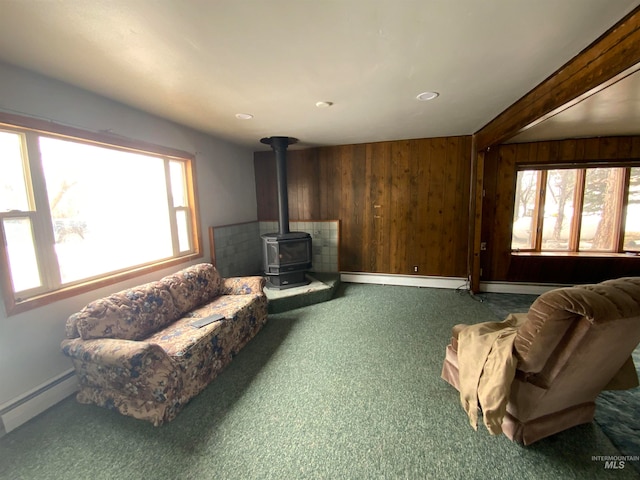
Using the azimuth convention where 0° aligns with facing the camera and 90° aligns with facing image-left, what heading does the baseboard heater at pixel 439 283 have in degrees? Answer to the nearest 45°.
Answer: approximately 0°

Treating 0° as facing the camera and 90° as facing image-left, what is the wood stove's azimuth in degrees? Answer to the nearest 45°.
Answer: approximately 315°

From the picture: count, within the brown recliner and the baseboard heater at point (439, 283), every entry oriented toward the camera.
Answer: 1

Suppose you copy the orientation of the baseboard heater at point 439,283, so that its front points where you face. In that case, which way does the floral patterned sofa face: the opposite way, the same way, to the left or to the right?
to the left

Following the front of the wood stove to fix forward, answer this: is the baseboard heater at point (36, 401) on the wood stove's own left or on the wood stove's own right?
on the wood stove's own right

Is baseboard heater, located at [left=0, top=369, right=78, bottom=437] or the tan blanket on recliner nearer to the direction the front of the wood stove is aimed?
the tan blanket on recliner

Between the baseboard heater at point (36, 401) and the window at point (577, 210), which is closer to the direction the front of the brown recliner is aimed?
the window

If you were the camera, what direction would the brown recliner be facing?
facing away from the viewer and to the left of the viewer

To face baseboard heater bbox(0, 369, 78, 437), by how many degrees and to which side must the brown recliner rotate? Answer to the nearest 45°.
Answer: approximately 90° to its left

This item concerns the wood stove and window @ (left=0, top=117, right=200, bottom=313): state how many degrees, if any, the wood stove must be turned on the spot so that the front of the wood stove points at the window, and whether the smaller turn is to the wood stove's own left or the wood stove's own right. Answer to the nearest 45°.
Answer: approximately 90° to the wood stove's own right

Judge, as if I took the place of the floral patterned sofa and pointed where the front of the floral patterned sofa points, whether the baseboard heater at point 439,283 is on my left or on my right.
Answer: on my left

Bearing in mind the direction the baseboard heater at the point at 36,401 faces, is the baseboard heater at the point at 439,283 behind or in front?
in front

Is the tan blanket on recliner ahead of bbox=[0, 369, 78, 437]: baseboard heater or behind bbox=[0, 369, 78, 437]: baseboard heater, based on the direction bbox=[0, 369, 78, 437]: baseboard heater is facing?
ahead
